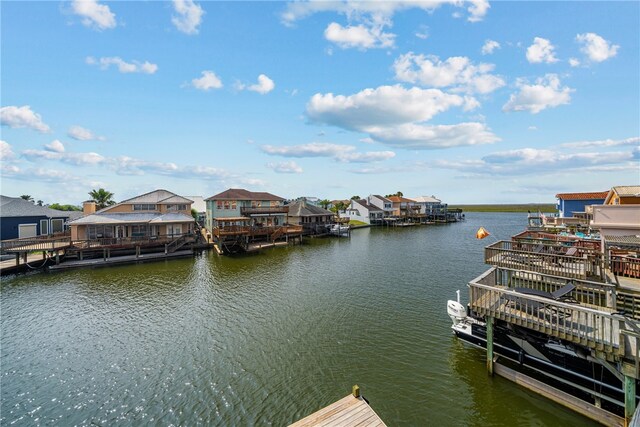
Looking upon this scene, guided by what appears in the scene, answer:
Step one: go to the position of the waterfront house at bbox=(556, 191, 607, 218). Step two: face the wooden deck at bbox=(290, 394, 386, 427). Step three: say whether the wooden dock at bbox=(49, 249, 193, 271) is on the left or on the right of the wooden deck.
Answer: right

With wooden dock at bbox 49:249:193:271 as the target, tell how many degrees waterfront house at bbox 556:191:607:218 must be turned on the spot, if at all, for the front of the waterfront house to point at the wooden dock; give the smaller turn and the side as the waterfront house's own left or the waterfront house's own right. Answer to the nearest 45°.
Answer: approximately 45° to the waterfront house's own left

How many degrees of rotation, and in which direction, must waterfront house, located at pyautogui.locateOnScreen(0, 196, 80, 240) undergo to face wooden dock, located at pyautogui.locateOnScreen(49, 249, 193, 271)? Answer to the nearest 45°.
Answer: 0° — it already faces it

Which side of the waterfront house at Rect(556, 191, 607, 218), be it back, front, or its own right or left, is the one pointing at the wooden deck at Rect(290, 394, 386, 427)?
left

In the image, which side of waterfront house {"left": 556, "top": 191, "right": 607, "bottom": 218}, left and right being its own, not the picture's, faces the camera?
left

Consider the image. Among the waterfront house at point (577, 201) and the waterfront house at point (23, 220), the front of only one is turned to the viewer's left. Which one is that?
the waterfront house at point (577, 201)

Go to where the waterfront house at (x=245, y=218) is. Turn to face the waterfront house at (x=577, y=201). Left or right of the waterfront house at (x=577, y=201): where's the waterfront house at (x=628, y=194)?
right

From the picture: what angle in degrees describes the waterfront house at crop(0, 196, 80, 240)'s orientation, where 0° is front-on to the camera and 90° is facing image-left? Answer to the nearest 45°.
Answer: approximately 315°

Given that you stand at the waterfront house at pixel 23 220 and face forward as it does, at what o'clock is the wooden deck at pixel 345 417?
The wooden deck is roughly at 1 o'clock from the waterfront house.

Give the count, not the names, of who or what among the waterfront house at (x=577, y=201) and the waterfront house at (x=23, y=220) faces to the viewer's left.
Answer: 1
